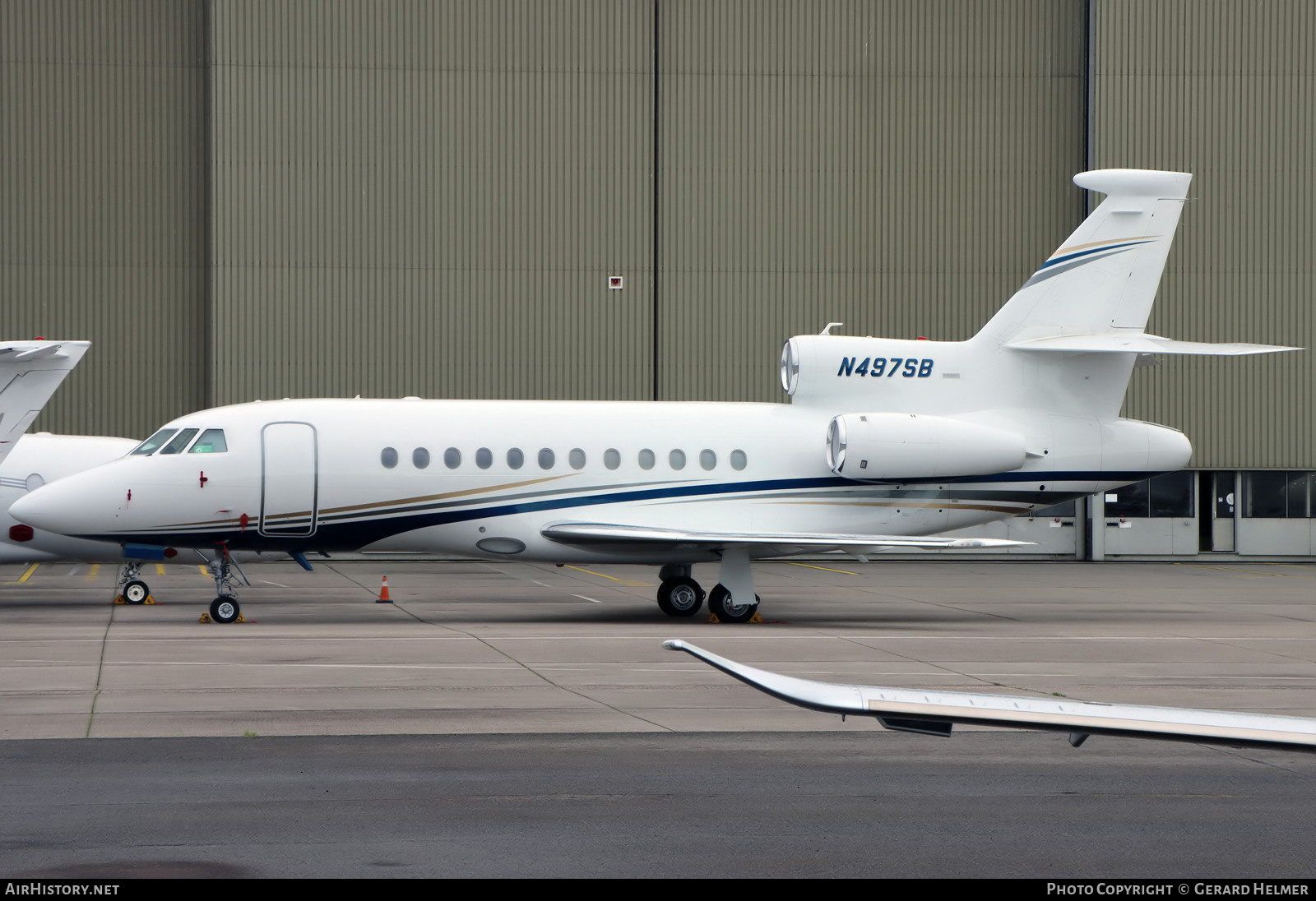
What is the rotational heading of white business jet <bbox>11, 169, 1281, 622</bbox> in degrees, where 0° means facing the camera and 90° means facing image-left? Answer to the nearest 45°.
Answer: approximately 90°

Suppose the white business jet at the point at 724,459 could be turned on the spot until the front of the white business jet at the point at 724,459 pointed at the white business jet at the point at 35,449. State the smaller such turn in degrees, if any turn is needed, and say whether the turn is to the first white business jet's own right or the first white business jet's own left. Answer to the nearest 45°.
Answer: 0° — it already faces it
